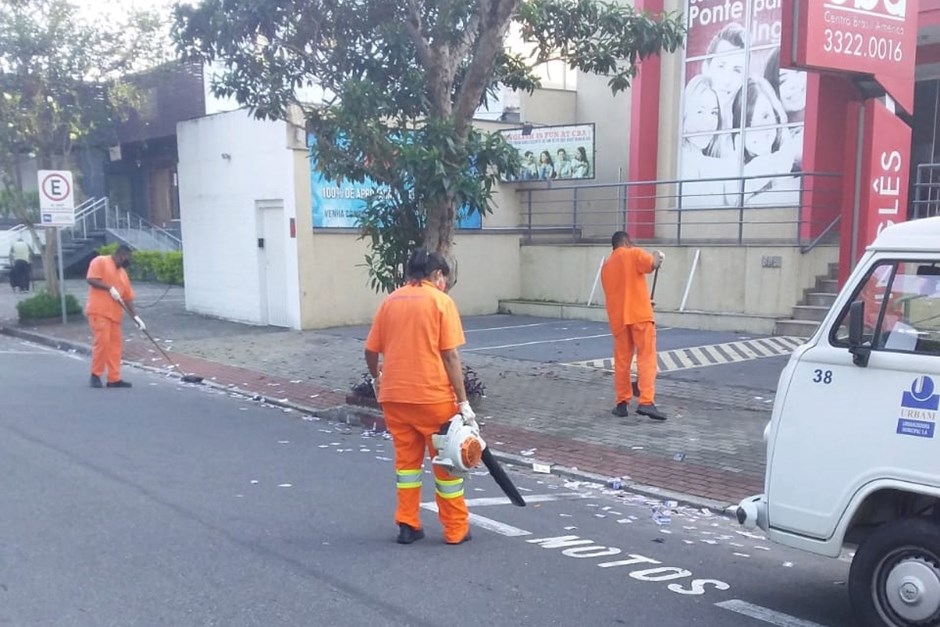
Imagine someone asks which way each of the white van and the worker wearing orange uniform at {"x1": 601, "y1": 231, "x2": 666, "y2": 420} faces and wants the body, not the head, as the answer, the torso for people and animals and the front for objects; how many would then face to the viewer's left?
1

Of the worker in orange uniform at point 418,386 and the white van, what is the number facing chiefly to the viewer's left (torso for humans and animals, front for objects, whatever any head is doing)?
1

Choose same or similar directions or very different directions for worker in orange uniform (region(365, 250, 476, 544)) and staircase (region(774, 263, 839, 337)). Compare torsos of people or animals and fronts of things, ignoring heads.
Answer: very different directions

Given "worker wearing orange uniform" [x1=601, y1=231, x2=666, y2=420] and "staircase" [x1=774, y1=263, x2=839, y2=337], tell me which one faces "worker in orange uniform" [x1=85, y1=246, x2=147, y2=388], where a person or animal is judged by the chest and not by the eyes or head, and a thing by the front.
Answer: the staircase

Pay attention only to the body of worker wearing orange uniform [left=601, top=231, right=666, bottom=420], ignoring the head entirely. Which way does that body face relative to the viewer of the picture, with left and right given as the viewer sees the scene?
facing away from the viewer and to the right of the viewer

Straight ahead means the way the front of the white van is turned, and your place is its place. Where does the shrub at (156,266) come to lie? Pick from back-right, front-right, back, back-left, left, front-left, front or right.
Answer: front-right

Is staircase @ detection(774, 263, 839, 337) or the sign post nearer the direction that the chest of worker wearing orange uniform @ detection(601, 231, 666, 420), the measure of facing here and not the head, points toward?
the staircase

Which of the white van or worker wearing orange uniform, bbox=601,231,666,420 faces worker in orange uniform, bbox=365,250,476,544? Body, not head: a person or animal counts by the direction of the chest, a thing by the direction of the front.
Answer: the white van

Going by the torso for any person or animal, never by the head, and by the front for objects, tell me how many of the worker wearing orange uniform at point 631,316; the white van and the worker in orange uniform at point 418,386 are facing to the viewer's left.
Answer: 1

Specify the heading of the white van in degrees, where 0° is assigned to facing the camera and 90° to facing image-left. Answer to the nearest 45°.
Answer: approximately 90°

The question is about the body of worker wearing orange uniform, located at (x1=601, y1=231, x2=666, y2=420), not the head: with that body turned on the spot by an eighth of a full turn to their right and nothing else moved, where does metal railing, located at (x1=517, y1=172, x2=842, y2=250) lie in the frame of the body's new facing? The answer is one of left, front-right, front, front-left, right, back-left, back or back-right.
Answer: left

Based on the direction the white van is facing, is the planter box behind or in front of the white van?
in front

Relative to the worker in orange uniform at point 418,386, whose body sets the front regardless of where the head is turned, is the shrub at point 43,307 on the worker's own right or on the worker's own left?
on the worker's own left

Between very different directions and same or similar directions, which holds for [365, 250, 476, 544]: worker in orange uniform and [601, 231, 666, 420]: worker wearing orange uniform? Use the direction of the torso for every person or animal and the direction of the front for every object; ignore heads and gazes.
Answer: same or similar directions

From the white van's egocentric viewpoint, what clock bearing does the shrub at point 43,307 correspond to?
The shrub is roughly at 1 o'clock from the white van.

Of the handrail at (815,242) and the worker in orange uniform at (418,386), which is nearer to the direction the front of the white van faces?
the worker in orange uniform

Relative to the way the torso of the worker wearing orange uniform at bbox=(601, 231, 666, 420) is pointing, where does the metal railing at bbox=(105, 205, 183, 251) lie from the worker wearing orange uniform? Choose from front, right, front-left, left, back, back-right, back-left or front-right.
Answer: left

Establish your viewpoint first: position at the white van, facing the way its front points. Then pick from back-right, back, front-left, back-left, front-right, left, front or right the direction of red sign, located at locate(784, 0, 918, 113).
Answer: right

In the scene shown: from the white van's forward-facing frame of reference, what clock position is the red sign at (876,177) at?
The red sign is roughly at 3 o'clock from the white van.
